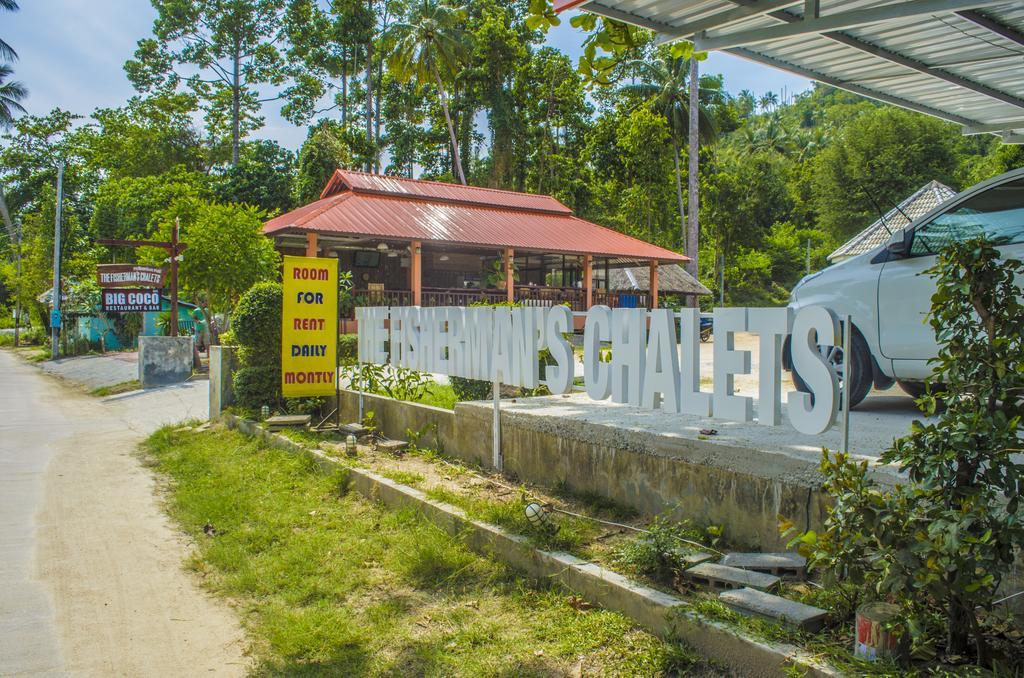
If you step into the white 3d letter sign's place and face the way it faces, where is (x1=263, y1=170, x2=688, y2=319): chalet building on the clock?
The chalet building is roughly at 4 o'clock from the white 3d letter sign.

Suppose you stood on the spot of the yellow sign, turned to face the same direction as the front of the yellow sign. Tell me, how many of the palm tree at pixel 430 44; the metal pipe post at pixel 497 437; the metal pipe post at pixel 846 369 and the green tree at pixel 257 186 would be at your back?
2

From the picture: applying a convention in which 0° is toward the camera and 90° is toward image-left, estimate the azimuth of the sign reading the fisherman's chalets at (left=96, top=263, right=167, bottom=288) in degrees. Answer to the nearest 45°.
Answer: approximately 0°

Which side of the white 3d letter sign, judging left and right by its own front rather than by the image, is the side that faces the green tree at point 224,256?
right

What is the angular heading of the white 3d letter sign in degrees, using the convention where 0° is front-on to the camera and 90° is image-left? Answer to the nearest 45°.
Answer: approximately 45°

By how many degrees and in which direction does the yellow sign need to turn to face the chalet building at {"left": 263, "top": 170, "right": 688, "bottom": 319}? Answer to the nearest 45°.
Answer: approximately 180°

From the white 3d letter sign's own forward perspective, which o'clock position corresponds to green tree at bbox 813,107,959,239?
The green tree is roughly at 5 o'clock from the white 3d letter sign.

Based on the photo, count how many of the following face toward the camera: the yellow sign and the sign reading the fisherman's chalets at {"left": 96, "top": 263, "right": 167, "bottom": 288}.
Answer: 2

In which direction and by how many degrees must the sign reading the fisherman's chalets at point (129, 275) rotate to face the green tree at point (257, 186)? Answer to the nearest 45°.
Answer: approximately 180°

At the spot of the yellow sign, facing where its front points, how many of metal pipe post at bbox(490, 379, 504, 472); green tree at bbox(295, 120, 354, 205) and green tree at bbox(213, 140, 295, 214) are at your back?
2
